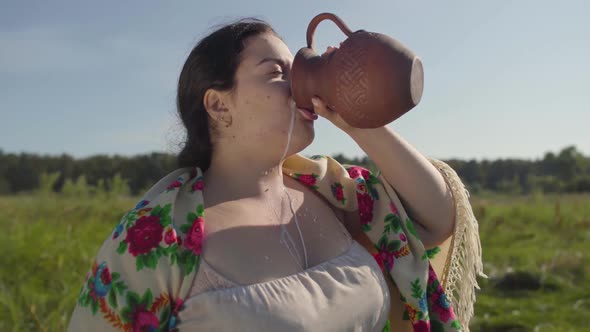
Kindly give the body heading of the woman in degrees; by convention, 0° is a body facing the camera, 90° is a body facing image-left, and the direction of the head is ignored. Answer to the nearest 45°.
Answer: approximately 315°

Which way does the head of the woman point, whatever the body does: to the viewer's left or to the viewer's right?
to the viewer's right
